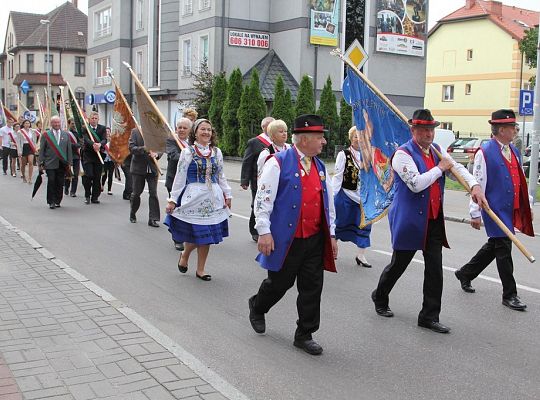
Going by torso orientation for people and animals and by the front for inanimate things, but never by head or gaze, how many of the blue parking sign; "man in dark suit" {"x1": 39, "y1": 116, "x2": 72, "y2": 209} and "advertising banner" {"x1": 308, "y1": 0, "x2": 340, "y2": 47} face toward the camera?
3

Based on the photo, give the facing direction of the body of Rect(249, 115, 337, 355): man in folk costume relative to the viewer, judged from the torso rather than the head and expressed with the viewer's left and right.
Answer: facing the viewer and to the right of the viewer

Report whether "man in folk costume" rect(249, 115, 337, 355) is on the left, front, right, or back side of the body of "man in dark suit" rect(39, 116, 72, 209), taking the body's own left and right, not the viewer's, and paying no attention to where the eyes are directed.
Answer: front

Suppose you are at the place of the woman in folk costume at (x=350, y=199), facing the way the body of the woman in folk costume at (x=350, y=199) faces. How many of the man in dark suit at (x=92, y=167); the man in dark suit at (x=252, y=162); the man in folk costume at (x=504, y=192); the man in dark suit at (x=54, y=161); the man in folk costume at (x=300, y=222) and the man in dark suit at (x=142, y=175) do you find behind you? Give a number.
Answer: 4

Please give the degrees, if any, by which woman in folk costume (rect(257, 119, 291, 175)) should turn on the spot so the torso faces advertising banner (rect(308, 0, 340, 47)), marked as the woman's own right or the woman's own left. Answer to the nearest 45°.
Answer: approximately 135° to the woman's own left

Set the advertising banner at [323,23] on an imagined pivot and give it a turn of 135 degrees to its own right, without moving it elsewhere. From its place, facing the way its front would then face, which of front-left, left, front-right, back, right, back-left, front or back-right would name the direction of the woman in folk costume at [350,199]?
back-left

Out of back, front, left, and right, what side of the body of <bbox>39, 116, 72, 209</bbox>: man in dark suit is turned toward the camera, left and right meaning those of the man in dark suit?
front

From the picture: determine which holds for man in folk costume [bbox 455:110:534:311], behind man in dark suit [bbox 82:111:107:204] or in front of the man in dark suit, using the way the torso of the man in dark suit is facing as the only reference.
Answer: in front

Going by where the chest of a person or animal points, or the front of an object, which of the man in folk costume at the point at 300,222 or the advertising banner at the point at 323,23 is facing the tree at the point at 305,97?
the advertising banner

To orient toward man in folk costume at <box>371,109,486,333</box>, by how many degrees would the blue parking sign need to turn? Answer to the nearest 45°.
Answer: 0° — it already faces them

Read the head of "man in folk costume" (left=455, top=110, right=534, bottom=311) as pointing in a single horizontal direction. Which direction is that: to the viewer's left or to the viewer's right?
to the viewer's right

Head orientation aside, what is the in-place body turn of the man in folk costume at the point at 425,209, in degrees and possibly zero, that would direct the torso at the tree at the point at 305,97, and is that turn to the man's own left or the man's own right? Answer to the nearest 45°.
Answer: approximately 135° to the man's own left
